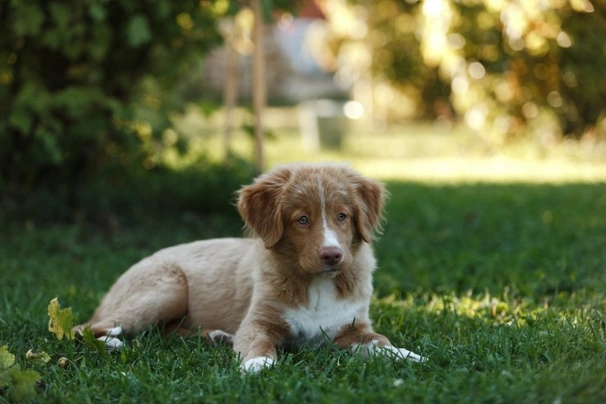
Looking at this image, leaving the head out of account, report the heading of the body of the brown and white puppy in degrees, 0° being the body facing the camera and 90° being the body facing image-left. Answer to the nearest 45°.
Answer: approximately 315°

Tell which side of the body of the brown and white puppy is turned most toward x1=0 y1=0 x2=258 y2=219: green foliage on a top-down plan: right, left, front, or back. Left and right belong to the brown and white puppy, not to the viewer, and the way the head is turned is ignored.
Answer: back

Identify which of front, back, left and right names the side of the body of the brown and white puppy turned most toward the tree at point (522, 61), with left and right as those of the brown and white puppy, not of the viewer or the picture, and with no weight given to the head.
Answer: left
